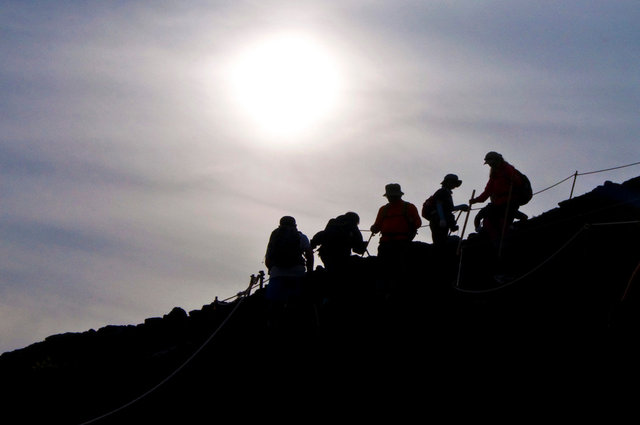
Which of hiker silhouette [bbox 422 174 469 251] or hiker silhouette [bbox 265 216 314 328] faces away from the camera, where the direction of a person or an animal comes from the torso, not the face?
hiker silhouette [bbox 265 216 314 328]

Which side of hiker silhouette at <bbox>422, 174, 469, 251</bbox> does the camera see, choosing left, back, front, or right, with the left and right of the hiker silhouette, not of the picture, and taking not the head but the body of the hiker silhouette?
right

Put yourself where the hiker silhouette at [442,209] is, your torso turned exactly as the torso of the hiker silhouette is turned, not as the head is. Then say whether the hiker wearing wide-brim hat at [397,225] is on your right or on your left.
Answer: on your right

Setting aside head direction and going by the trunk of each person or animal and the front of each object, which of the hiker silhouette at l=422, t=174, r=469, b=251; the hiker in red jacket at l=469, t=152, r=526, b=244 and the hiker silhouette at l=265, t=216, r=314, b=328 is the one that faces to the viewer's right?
the hiker silhouette at l=422, t=174, r=469, b=251

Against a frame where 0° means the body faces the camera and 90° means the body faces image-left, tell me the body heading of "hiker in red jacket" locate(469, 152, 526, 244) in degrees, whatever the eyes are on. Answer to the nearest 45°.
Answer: approximately 45°

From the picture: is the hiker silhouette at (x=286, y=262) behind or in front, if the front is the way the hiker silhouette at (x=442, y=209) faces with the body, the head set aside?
behind

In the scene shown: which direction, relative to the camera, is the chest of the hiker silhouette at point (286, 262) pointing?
away from the camera

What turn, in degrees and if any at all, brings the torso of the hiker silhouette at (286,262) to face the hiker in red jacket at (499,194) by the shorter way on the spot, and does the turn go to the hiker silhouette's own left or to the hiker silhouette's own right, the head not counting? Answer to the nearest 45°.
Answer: approximately 90° to the hiker silhouette's own right

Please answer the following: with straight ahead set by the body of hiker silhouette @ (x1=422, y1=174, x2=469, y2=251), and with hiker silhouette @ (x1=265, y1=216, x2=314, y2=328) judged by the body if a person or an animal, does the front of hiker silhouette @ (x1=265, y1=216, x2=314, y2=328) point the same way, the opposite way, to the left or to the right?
to the left

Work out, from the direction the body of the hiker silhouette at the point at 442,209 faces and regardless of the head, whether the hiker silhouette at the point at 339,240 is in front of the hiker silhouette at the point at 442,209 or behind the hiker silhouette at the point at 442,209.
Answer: behind
